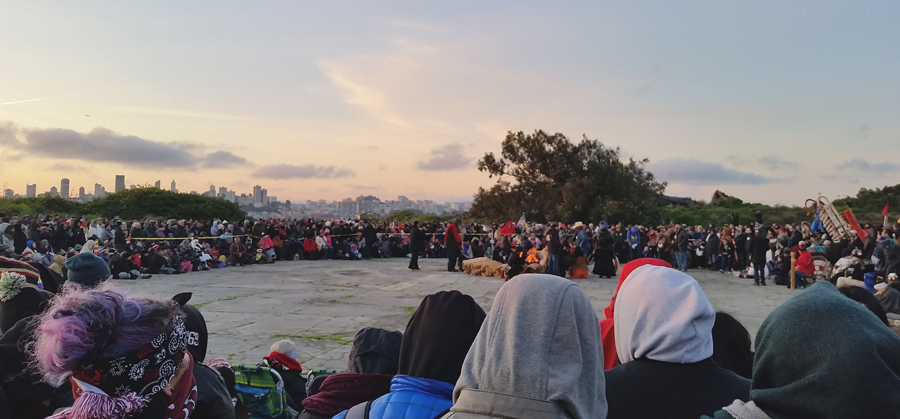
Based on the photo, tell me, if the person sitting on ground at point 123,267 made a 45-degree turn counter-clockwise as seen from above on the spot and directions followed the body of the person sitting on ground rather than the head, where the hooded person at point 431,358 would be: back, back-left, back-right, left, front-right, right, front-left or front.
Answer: back-right

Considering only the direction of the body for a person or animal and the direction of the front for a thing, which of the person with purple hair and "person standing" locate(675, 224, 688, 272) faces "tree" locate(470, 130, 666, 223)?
the person with purple hair

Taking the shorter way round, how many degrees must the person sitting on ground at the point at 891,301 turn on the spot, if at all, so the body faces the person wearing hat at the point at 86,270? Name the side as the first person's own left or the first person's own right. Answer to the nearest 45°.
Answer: approximately 45° to the first person's own left

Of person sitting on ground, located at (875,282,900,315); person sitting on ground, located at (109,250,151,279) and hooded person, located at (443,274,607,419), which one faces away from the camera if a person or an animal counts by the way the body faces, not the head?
the hooded person

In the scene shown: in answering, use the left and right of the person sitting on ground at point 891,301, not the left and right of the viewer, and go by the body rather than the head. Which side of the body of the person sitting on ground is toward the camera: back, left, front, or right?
left

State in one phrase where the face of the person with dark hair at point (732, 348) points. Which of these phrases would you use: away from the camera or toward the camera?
away from the camera

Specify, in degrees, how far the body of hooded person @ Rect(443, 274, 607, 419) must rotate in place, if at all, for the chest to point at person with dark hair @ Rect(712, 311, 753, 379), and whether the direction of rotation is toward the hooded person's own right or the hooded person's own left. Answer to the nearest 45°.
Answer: approximately 45° to the hooded person's own right

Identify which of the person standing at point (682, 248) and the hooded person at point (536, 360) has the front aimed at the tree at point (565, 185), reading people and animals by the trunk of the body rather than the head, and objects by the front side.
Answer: the hooded person

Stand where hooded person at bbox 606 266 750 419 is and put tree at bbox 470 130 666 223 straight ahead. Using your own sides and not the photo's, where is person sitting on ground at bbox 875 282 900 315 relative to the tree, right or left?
right

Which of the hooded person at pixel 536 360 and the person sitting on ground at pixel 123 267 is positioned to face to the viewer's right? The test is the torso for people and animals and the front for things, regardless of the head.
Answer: the person sitting on ground

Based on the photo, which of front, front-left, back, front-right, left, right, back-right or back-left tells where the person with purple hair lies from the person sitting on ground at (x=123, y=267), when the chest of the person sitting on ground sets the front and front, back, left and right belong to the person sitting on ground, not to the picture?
right

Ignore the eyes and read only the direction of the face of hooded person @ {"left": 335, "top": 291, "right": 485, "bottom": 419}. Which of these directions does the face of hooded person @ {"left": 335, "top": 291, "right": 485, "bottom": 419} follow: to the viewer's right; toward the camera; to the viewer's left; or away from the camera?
away from the camera

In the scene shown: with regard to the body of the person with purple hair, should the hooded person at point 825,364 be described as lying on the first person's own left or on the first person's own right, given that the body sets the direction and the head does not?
on the first person's own right

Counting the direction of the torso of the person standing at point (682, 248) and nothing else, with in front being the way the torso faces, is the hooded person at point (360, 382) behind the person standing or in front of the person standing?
in front

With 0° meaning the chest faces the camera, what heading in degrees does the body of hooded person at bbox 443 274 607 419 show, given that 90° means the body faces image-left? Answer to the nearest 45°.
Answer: approximately 180°

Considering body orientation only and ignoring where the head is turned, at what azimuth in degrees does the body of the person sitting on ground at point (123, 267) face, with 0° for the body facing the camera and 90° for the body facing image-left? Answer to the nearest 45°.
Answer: approximately 270°

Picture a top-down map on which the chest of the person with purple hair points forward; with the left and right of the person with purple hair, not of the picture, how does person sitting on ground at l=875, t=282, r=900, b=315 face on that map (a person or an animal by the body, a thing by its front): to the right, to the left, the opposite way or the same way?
to the left

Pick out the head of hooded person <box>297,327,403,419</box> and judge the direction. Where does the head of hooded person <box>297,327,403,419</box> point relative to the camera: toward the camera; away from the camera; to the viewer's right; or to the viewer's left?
away from the camera

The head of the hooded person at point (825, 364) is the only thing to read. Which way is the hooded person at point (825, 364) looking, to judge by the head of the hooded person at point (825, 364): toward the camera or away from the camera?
away from the camera
